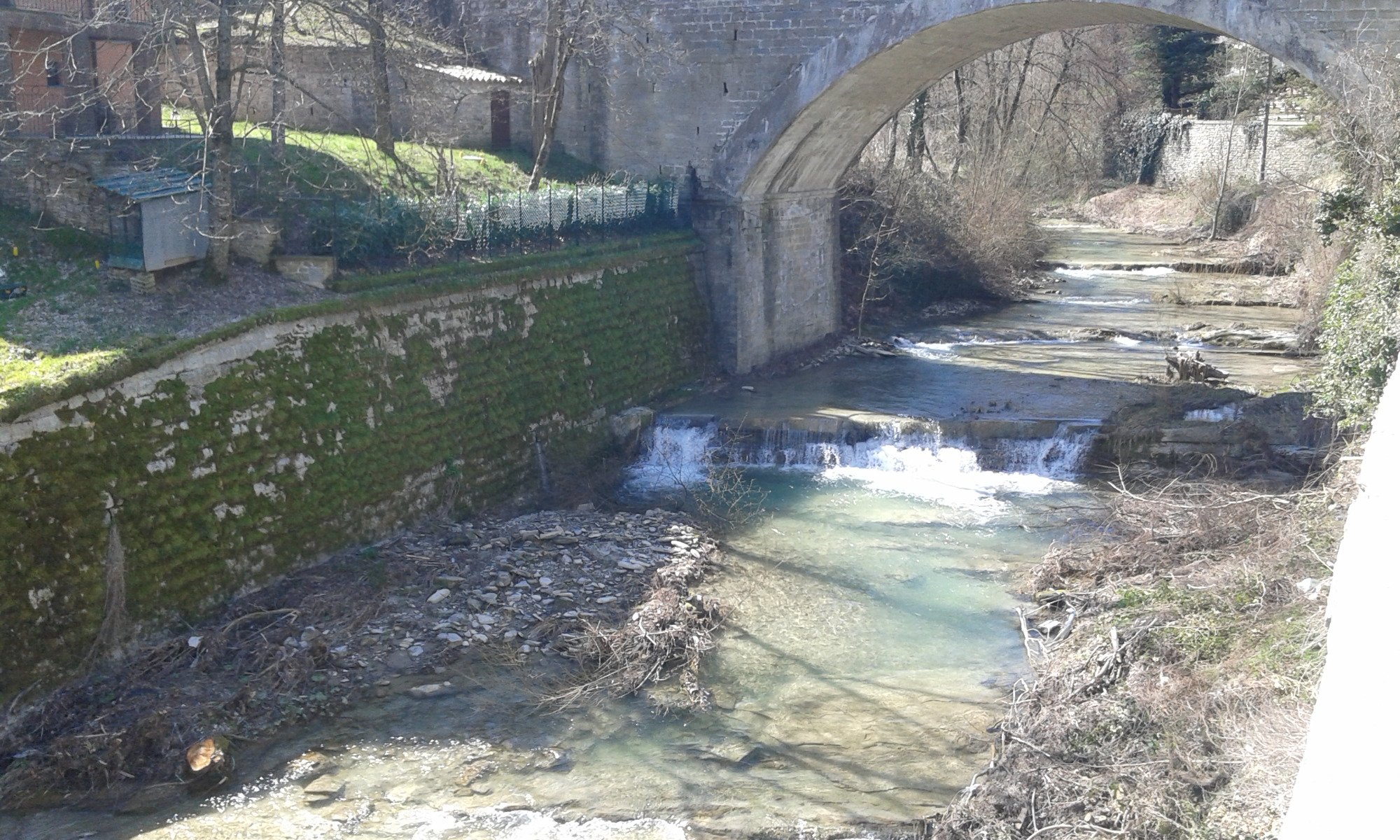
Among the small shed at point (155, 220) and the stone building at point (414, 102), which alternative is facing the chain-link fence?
the stone building

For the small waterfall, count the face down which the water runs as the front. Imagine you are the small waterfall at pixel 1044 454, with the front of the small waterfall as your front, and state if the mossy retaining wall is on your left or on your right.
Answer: on your right

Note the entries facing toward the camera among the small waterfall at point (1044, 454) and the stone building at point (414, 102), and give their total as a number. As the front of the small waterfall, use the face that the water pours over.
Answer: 2

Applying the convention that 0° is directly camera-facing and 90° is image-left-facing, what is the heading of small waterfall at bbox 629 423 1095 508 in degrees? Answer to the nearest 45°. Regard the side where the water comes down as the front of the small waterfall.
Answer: approximately 0°

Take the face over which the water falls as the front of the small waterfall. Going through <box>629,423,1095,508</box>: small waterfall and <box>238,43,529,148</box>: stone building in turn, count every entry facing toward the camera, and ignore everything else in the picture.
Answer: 2

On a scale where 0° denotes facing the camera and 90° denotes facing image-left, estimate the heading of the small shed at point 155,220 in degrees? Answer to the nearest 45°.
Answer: approximately 45°

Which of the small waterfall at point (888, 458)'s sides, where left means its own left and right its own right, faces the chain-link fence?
right

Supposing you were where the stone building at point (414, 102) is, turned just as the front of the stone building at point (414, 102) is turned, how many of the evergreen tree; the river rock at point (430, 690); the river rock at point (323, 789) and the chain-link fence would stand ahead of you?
3

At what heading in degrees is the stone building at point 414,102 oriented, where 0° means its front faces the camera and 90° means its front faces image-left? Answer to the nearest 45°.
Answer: approximately 0°

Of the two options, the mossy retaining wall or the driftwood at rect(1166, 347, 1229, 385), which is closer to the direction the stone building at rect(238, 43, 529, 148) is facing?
the mossy retaining wall
